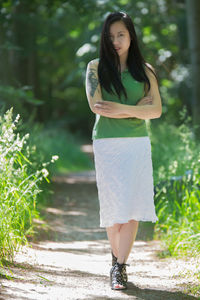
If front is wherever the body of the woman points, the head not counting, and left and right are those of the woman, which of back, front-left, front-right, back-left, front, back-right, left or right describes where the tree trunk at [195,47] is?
back

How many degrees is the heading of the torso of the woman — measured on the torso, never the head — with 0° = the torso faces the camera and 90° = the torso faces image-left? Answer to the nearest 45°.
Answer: approximately 0°
